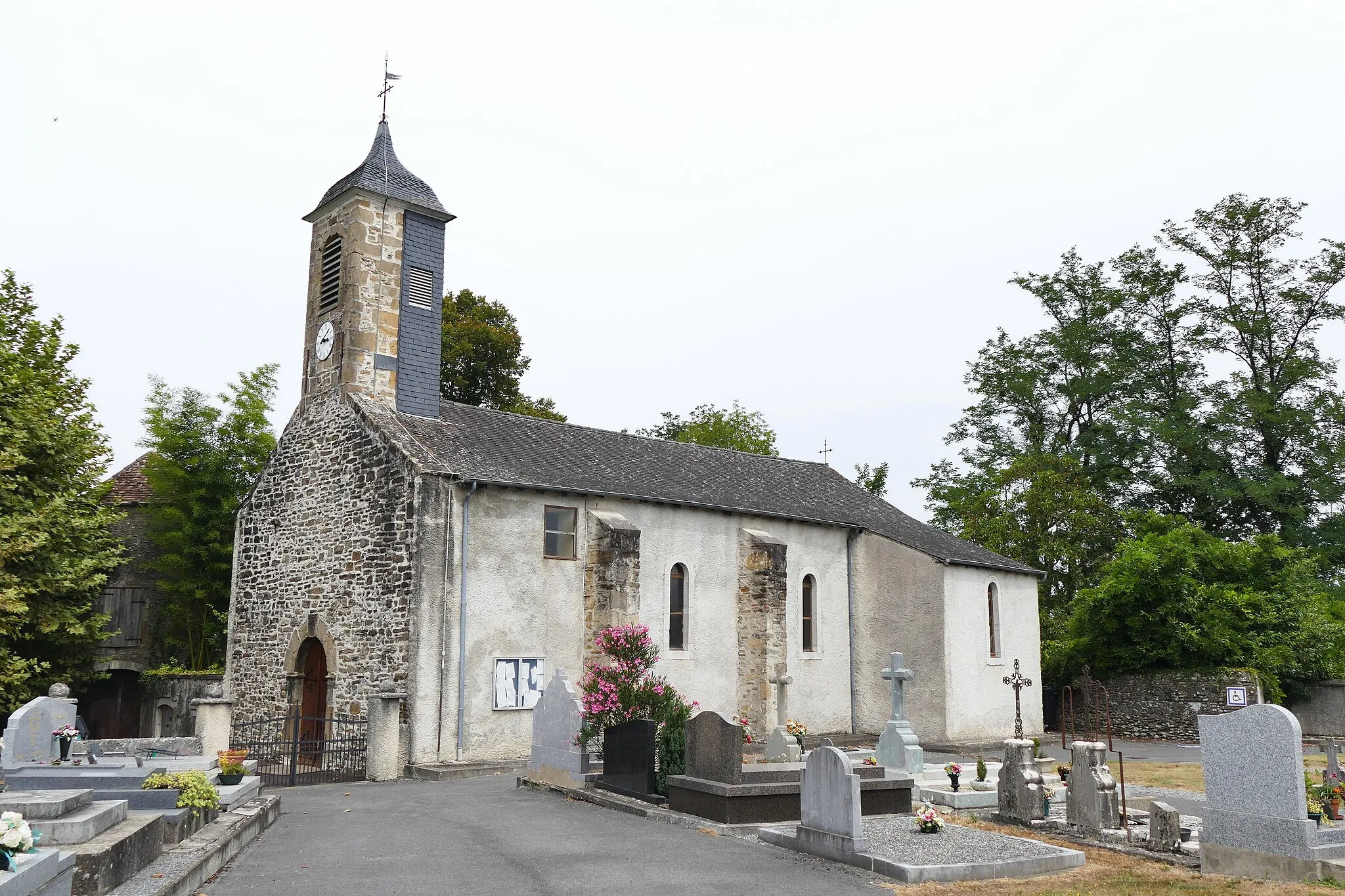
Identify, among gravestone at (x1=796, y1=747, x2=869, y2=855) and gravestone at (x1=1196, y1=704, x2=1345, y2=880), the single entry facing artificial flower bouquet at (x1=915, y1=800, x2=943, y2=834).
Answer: gravestone at (x1=796, y1=747, x2=869, y2=855)

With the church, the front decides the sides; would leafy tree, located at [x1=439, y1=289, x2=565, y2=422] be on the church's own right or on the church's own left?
on the church's own right

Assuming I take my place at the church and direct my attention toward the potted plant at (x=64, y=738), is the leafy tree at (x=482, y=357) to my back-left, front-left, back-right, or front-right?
back-right

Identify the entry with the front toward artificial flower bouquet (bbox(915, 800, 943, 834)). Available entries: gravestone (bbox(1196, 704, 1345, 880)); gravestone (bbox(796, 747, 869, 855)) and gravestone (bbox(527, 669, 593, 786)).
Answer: gravestone (bbox(796, 747, 869, 855))
